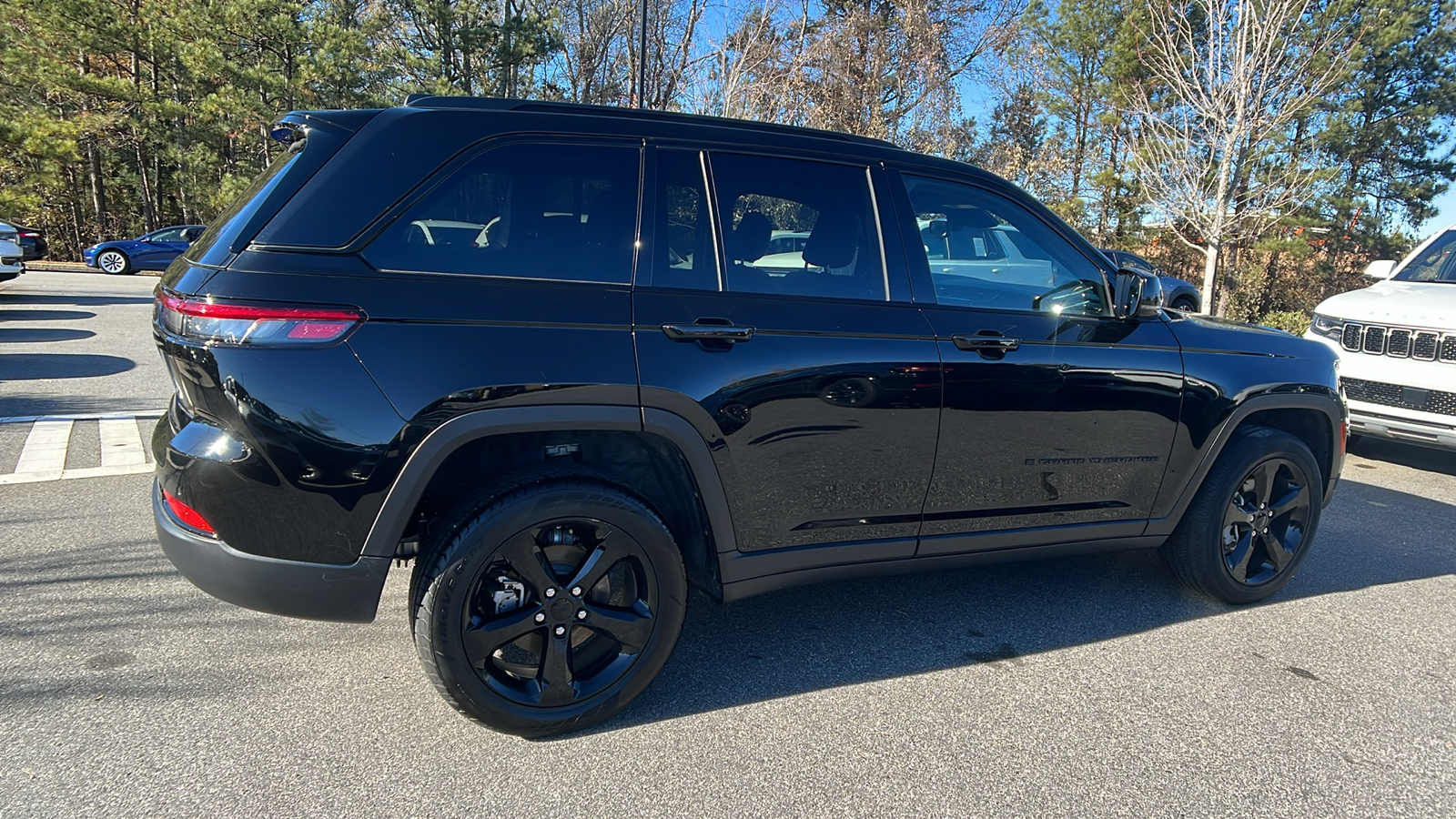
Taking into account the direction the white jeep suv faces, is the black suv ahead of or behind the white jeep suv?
ahead

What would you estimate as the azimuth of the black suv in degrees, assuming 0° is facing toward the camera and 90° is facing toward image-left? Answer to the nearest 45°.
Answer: approximately 225°

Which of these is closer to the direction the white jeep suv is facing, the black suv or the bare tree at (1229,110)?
the black suv

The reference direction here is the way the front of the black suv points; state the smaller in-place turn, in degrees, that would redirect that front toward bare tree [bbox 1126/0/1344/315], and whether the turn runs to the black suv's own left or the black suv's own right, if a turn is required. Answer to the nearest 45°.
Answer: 0° — it already faces it

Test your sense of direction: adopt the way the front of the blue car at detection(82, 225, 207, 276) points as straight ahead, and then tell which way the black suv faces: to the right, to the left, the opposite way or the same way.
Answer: the opposite way

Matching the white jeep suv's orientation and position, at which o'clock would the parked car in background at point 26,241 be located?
The parked car in background is roughly at 1 o'clock from the white jeep suv.

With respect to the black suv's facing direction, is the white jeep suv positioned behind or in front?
in front

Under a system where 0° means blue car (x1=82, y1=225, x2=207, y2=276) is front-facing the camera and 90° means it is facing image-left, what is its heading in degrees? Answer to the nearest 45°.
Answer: approximately 90°

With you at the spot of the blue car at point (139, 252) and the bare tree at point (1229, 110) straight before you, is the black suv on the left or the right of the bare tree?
right

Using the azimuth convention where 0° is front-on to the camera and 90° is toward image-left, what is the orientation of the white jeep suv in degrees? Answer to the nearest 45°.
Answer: approximately 45°

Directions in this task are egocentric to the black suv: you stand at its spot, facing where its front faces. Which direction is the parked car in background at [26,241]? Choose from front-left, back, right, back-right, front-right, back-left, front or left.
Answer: left
